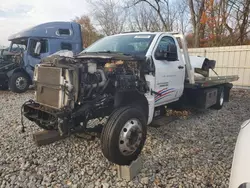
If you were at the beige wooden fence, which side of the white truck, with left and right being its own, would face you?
back

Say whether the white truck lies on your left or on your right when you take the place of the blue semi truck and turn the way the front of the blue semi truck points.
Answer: on your left

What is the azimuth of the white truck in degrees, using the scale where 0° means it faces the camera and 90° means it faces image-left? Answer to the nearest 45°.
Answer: approximately 45°

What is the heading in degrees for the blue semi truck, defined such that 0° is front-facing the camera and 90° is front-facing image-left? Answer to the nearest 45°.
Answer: approximately 45°

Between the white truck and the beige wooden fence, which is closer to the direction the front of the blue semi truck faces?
the white truck

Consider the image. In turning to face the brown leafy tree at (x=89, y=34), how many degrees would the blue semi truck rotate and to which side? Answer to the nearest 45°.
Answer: approximately 135° to its right

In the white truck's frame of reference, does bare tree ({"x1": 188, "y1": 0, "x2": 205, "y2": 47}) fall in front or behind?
behind

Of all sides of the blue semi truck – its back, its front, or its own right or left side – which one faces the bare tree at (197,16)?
back

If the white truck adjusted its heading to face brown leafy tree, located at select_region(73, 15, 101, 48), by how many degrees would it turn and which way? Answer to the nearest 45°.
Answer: approximately 135° to its right

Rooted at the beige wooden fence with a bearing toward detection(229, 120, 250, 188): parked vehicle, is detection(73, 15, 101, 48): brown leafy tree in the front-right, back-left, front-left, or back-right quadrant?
back-right
